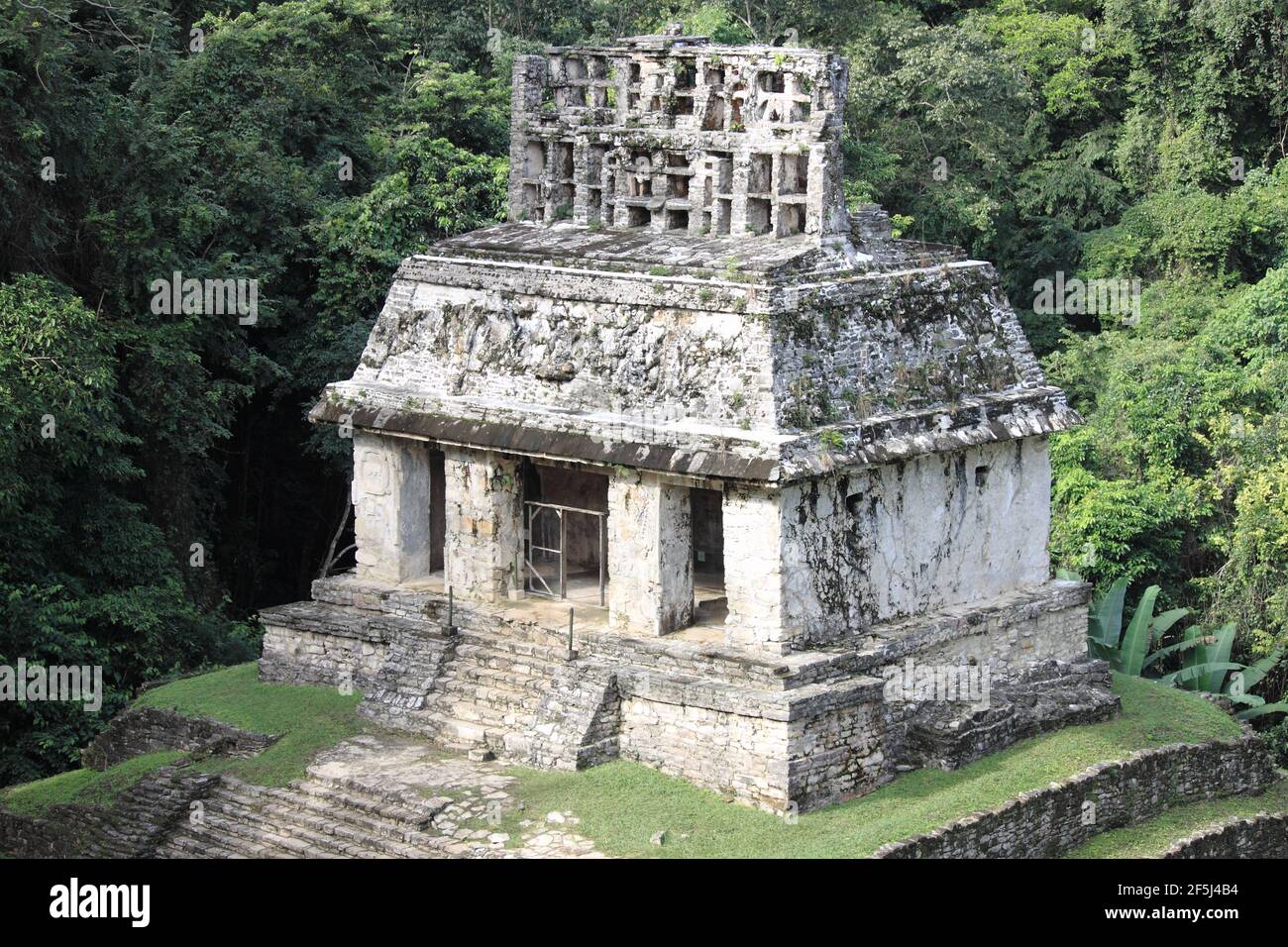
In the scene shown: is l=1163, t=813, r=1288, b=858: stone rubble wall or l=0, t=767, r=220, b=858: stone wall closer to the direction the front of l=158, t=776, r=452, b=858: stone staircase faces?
the stone wall

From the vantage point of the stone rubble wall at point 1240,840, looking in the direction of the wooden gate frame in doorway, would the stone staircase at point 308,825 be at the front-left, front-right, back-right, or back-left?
front-left

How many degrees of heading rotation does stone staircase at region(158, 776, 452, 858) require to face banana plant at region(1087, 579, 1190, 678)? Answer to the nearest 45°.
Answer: approximately 180°

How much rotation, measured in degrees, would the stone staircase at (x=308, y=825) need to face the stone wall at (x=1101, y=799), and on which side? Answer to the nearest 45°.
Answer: approximately 135° to its left

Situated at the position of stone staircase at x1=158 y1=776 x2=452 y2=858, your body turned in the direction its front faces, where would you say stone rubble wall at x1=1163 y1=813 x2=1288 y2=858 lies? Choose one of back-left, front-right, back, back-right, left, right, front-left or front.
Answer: back-left

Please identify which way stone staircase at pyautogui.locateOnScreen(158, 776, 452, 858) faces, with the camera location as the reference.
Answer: facing the viewer and to the left of the viewer

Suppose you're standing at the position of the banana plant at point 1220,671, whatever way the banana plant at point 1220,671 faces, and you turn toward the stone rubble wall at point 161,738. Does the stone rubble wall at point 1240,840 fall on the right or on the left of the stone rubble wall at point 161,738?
left

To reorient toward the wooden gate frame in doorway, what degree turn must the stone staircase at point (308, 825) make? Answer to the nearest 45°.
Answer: approximately 180°

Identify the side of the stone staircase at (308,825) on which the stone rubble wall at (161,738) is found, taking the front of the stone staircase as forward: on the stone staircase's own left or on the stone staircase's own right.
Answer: on the stone staircase's own right

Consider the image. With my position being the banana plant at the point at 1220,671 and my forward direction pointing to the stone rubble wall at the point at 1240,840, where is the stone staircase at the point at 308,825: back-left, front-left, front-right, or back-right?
front-right

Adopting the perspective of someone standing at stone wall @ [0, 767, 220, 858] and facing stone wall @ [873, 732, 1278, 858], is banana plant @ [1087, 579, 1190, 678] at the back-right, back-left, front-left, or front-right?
front-left
